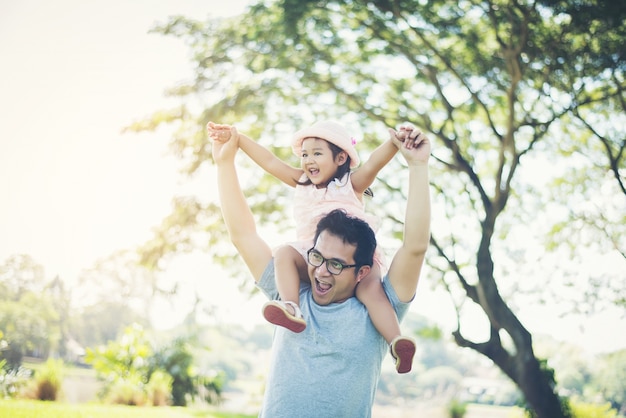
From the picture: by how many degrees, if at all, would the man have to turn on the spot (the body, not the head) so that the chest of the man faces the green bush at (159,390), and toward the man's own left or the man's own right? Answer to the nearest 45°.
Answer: approximately 135° to the man's own right

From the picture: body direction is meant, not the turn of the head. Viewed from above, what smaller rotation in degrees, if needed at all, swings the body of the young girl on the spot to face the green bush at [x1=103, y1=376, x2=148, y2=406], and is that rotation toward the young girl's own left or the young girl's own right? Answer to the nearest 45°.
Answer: approximately 135° to the young girl's own right

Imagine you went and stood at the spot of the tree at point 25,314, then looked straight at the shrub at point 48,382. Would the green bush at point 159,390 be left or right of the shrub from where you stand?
left

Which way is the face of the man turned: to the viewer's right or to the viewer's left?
to the viewer's left

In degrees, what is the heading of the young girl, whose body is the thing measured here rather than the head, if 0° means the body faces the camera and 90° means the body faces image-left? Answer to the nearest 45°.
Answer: approximately 45°

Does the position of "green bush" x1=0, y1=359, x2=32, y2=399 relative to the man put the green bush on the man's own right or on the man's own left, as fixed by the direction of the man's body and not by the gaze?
on the man's own right

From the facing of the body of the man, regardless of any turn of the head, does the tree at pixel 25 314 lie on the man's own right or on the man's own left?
on the man's own right

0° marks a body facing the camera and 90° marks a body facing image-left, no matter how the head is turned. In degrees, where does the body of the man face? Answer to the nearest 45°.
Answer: approximately 45°
